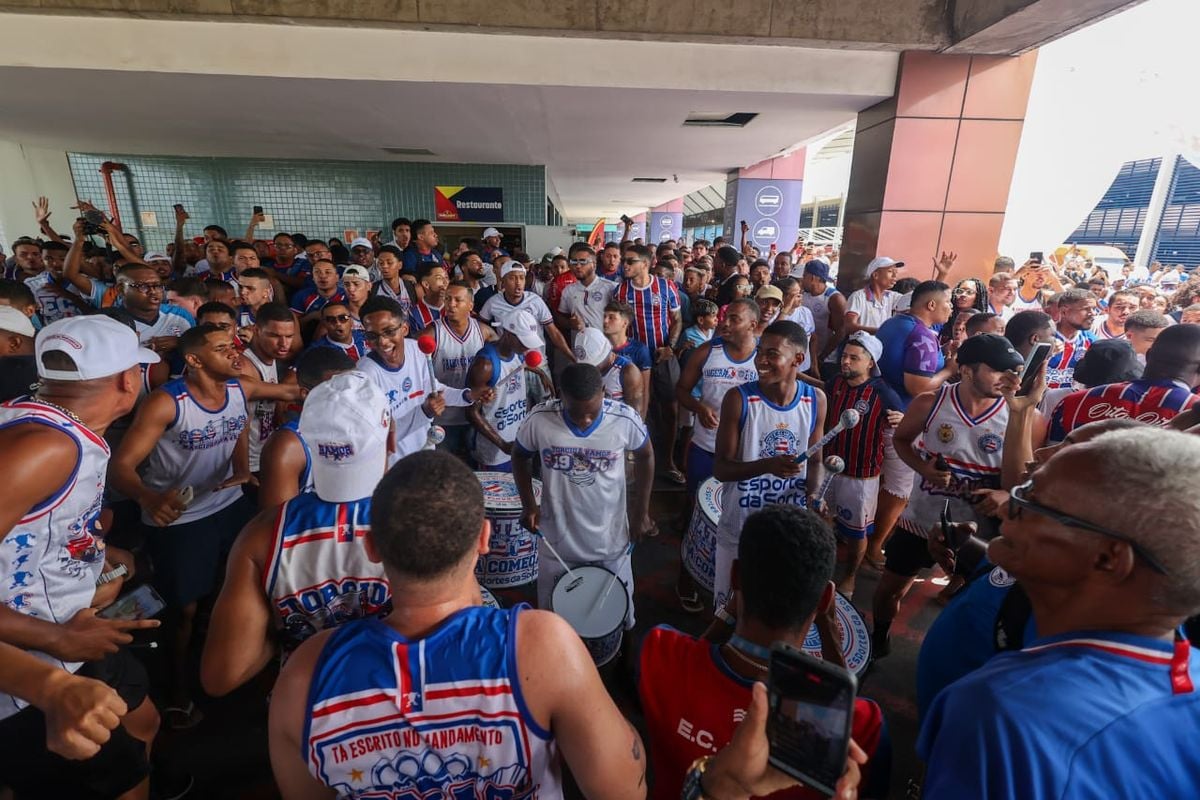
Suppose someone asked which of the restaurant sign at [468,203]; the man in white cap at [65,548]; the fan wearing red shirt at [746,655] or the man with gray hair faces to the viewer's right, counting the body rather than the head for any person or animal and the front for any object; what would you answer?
the man in white cap

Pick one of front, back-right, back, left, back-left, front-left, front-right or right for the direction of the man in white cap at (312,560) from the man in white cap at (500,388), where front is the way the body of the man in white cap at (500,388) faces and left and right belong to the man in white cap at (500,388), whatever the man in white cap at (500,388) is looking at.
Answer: front-right

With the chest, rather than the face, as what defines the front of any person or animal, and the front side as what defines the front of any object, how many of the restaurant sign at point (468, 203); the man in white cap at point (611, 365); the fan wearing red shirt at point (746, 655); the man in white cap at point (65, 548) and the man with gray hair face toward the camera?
1

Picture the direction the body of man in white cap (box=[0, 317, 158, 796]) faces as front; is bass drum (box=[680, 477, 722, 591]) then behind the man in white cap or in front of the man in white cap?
in front

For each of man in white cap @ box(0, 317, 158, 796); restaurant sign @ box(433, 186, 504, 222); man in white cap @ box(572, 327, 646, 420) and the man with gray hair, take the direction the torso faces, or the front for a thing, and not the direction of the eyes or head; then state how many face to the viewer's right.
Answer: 1

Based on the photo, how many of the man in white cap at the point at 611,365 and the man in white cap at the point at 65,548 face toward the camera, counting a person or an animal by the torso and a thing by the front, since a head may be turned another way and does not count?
0

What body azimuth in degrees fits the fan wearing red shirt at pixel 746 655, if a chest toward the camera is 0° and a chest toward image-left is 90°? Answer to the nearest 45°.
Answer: approximately 180°

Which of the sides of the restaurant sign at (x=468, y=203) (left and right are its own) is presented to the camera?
front

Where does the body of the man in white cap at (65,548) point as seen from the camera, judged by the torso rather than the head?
to the viewer's right

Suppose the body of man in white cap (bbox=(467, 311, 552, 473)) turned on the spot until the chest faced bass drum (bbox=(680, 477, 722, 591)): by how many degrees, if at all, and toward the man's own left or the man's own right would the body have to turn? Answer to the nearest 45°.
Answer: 0° — they already face it

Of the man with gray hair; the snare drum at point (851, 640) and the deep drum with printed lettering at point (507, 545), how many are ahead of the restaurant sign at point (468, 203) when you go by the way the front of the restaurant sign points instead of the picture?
3

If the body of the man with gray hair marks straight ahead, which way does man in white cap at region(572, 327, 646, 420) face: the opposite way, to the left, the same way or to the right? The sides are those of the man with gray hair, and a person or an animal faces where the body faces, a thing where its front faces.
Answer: to the left

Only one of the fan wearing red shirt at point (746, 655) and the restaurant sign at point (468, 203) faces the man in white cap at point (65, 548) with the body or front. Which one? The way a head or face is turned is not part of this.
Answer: the restaurant sign

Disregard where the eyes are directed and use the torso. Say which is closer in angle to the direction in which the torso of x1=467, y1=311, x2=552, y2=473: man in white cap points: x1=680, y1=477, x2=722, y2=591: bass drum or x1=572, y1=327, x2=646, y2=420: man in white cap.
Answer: the bass drum
